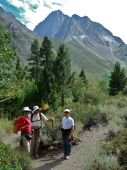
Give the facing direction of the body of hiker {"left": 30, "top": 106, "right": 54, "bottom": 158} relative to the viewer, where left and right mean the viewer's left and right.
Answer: facing the viewer

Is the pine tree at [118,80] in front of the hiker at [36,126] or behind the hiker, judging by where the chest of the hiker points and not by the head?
behind

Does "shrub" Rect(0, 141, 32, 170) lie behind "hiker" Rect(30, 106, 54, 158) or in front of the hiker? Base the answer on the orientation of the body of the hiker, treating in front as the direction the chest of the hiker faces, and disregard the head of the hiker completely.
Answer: in front

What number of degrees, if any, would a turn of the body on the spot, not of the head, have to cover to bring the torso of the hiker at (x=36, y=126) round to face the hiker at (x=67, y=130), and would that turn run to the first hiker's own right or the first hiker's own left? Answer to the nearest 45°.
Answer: approximately 45° to the first hiker's own left

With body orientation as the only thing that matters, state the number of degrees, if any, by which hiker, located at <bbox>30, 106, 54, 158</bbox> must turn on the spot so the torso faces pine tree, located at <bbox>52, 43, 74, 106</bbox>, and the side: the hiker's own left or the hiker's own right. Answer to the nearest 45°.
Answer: approximately 180°

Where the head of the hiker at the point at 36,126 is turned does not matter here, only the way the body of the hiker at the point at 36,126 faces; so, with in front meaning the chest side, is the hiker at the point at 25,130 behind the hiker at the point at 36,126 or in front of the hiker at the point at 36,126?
in front

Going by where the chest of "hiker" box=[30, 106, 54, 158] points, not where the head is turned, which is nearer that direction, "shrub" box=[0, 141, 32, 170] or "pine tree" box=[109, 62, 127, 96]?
the shrub

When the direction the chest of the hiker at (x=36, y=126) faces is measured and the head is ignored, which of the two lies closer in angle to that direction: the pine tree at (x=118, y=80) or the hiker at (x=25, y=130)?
the hiker
